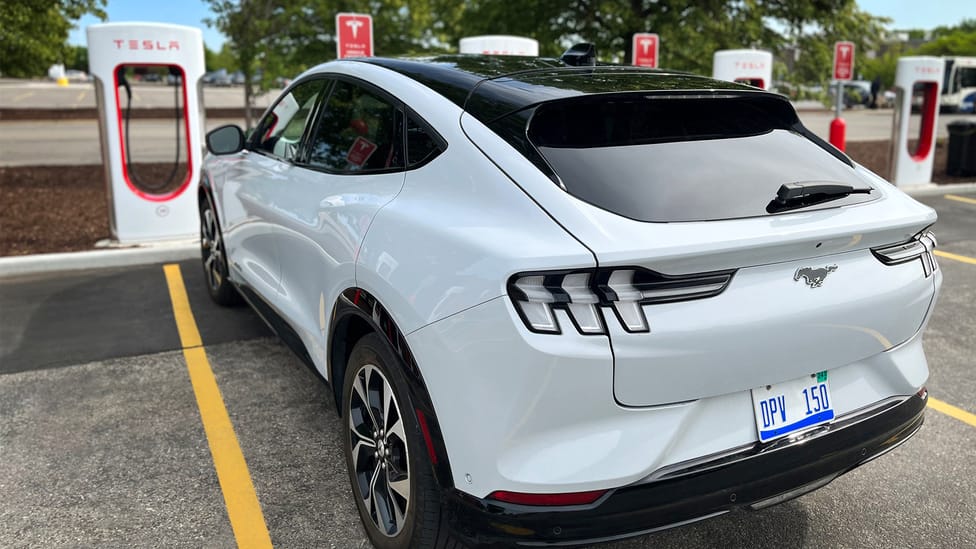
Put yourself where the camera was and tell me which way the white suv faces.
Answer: facing away from the viewer and to the left of the viewer

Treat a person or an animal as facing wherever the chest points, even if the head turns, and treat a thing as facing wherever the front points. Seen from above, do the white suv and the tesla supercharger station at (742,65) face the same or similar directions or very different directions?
very different directions

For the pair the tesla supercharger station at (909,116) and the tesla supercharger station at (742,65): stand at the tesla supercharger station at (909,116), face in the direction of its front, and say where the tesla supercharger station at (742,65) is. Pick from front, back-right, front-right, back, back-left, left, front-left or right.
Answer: right

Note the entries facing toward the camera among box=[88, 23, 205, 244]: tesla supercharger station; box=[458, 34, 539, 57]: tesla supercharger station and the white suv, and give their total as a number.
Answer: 2

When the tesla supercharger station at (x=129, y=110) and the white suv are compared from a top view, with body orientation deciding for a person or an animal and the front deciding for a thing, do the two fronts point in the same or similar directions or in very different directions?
very different directions

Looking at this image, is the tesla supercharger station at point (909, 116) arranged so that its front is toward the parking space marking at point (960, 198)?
yes

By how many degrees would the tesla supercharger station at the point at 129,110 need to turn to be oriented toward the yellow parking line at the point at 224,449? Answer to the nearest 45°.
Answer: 0° — it already faces it

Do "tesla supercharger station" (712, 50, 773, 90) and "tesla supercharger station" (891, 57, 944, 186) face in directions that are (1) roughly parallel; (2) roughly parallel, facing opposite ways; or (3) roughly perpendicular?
roughly parallel

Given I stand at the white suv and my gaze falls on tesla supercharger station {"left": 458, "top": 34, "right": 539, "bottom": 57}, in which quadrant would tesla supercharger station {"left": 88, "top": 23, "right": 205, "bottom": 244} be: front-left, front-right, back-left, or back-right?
front-left

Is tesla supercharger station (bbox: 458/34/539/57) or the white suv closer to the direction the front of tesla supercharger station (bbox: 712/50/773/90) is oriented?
the white suv

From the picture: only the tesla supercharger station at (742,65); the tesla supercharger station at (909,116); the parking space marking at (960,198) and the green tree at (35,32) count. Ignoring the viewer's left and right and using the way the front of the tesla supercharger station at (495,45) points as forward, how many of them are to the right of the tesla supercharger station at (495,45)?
1

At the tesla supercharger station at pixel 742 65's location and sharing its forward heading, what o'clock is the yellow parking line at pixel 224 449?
The yellow parking line is roughly at 2 o'clock from the tesla supercharger station.

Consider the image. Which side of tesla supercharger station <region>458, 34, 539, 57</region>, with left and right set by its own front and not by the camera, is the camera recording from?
front

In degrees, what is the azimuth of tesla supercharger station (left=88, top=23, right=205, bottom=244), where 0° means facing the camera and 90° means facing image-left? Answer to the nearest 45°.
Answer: approximately 0°

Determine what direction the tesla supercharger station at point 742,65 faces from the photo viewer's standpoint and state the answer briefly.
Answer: facing the viewer and to the right of the viewer

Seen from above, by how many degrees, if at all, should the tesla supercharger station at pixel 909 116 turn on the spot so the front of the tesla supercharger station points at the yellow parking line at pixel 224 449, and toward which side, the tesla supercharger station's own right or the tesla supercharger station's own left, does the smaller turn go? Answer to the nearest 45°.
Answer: approximately 45° to the tesla supercharger station's own right

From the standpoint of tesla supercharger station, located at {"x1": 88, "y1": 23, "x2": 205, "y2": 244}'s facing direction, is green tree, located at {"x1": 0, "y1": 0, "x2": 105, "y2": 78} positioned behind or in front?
behind

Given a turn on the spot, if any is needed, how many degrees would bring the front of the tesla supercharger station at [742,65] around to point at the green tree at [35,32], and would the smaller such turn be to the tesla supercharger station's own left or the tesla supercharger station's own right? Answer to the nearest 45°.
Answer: approximately 135° to the tesla supercharger station's own right
